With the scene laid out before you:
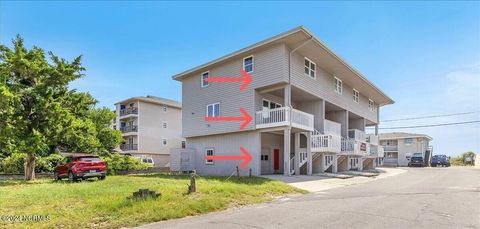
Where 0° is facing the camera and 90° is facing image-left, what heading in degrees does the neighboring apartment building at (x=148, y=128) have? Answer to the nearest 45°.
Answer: approximately 45°

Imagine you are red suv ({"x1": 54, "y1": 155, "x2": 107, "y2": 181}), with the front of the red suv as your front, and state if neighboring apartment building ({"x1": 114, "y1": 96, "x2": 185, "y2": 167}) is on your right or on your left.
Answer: on your right

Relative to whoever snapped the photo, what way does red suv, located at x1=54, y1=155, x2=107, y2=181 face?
facing away from the viewer and to the left of the viewer

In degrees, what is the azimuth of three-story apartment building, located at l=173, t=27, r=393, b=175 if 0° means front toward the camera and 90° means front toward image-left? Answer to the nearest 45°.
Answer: approximately 315°

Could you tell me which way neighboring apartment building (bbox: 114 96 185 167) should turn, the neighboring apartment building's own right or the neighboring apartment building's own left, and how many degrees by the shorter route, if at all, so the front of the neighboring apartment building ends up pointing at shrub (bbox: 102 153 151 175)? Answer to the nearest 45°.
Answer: approximately 45° to the neighboring apartment building's own left

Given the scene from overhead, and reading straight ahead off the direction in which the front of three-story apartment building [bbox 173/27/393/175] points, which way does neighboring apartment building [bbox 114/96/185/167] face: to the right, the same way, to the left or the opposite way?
to the right

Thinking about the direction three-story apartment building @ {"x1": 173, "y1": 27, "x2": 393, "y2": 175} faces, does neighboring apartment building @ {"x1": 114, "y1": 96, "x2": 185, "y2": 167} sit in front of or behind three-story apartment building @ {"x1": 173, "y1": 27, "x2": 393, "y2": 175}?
behind
